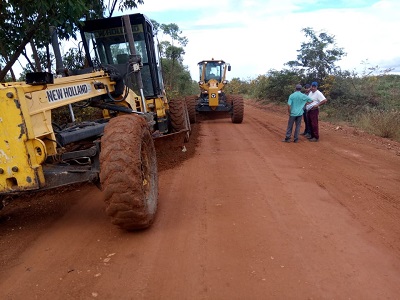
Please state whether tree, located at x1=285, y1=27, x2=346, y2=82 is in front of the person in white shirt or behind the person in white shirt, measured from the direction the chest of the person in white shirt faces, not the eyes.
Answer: behind

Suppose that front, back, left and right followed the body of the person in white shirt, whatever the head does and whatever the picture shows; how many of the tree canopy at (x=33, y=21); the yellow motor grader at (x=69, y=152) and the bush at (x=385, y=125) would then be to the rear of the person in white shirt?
1

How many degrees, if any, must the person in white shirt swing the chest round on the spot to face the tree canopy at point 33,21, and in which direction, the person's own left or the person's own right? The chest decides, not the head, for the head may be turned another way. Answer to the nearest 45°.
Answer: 0° — they already face it

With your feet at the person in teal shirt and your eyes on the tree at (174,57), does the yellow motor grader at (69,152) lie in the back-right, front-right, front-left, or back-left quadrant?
back-left

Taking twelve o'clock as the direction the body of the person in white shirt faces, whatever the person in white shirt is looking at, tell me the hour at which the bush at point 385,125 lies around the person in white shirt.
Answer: The bush is roughly at 6 o'clock from the person in white shirt.

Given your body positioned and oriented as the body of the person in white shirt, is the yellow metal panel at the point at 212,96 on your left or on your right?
on your right

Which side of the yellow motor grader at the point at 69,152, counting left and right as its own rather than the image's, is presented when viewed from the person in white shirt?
back

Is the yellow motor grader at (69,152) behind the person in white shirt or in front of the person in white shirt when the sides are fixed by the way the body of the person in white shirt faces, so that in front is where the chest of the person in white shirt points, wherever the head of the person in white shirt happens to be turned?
in front

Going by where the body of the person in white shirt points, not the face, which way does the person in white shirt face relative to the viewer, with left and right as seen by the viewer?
facing the viewer and to the left of the viewer

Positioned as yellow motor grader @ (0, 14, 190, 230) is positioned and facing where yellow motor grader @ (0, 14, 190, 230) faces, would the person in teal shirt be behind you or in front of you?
behind
